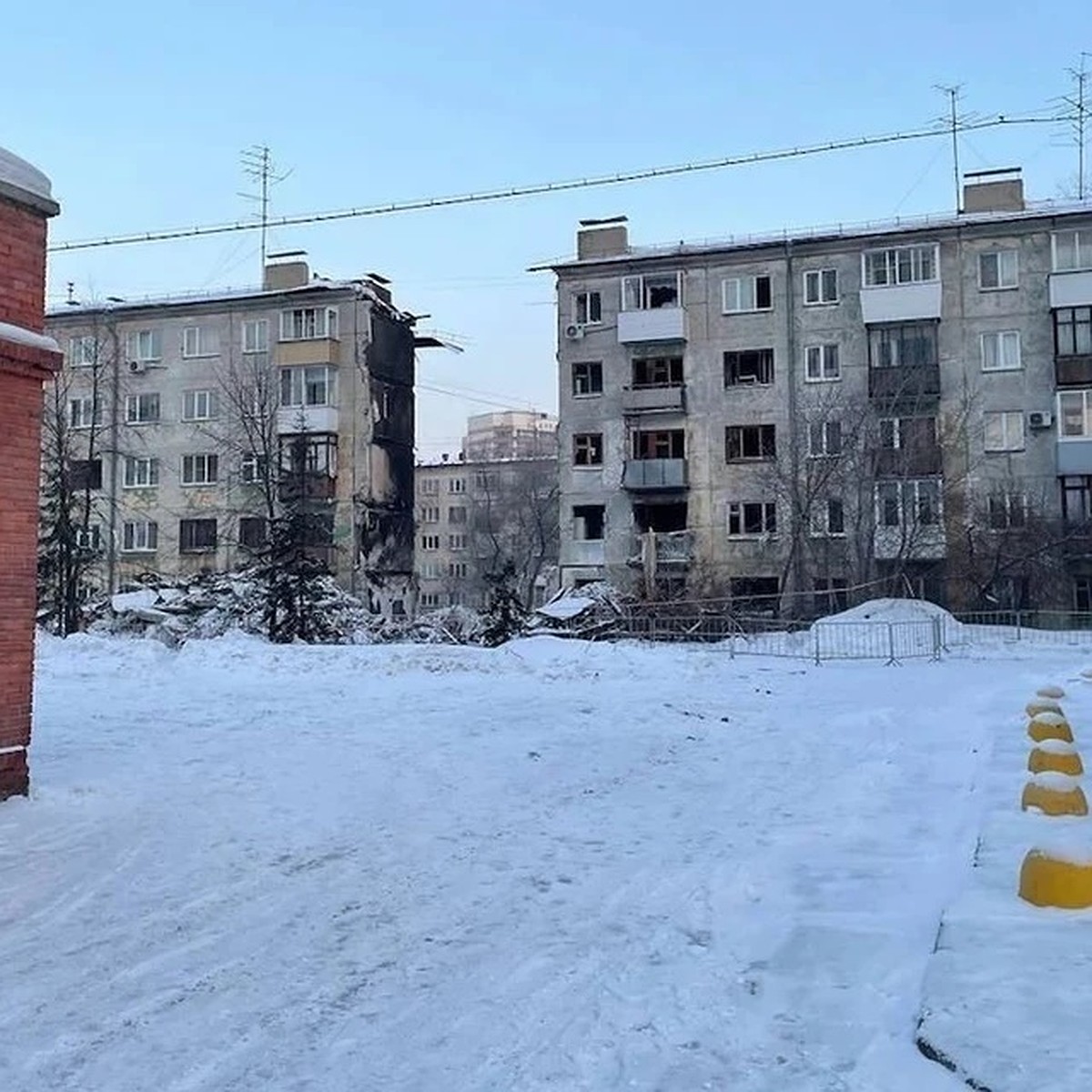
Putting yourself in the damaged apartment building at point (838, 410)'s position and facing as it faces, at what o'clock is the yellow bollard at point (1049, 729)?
The yellow bollard is roughly at 12 o'clock from the damaged apartment building.

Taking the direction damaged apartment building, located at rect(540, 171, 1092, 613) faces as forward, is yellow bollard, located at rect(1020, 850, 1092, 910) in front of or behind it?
in front

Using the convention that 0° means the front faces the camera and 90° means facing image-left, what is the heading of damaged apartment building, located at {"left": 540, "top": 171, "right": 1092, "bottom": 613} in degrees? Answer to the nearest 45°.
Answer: approximately 0°

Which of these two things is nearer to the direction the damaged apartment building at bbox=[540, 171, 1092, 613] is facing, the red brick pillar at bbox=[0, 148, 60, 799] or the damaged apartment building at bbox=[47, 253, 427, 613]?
the red brick pillar

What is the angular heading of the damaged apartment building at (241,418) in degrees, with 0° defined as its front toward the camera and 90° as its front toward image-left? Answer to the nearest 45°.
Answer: approximately 0°

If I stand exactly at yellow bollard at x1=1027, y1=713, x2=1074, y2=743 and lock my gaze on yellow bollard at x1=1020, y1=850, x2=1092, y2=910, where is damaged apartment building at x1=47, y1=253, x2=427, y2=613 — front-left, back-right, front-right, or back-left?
back-right

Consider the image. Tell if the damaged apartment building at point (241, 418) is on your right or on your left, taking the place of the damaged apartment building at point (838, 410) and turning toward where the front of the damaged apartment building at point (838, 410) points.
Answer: on your right

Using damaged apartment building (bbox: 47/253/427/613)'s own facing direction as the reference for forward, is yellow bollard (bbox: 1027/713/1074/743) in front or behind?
in front

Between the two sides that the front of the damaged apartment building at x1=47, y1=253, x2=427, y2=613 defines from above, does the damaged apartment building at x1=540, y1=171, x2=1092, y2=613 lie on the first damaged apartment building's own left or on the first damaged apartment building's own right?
on the first damaged apartment building's own left

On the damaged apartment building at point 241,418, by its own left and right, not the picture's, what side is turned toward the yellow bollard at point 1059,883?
front

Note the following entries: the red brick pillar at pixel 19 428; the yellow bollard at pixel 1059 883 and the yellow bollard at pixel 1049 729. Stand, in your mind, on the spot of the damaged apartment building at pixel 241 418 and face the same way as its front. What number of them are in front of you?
3

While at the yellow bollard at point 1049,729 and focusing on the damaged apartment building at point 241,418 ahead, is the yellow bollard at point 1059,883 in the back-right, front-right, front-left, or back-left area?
back-left

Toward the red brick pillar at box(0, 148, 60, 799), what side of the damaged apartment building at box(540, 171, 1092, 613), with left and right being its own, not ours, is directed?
front

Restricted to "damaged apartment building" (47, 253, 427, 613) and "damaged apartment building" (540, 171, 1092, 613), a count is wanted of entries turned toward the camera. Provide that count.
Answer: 2

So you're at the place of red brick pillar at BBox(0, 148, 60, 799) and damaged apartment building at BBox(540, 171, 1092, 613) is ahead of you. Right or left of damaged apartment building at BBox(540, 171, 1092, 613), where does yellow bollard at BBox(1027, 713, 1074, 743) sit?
right
